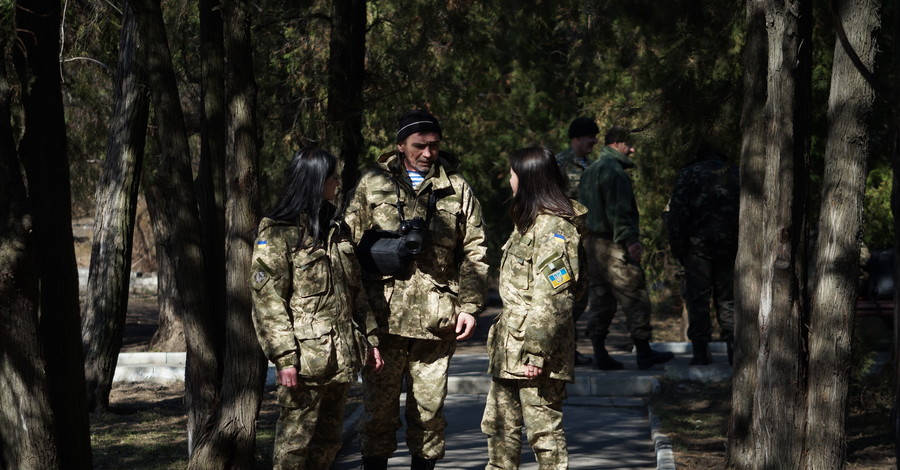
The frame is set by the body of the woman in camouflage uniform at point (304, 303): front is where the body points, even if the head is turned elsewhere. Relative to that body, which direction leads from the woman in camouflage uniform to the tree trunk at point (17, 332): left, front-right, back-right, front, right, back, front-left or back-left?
back-right

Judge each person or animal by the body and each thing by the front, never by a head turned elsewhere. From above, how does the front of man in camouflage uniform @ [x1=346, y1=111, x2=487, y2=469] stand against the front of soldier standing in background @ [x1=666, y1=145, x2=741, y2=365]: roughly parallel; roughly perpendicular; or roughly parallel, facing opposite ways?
roughly parallel, facing opposite ways

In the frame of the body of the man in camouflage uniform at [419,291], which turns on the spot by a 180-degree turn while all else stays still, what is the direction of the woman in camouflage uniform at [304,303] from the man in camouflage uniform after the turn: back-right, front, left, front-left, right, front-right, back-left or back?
back-left

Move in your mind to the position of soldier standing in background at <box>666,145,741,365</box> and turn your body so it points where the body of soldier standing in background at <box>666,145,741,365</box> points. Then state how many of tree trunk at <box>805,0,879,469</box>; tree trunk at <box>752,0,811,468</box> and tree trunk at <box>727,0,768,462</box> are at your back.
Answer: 3

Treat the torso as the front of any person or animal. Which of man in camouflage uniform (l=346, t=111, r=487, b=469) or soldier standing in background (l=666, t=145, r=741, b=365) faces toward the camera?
the man in camouflage uniform

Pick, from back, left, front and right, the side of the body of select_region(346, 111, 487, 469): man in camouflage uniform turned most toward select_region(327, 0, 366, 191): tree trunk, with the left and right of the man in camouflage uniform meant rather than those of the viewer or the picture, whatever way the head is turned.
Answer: back

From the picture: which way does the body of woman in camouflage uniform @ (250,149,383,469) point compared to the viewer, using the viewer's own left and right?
facing the viewer and to the right of the viewer

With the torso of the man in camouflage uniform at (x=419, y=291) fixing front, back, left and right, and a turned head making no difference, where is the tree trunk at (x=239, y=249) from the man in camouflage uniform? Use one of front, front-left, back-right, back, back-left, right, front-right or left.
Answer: right

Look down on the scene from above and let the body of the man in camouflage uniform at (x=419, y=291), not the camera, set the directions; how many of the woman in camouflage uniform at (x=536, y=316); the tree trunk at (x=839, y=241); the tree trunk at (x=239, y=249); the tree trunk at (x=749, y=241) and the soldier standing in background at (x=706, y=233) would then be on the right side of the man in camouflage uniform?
1

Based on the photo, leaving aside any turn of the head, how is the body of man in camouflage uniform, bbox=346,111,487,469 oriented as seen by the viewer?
toward the camera

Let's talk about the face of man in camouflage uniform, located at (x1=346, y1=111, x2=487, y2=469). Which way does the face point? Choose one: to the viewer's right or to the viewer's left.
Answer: to the viewer's right

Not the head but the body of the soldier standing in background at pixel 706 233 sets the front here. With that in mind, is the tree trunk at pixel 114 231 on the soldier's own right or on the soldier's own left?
on the soldier's own left

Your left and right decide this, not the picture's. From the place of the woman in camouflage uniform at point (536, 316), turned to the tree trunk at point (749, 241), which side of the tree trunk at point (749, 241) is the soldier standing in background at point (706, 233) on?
left

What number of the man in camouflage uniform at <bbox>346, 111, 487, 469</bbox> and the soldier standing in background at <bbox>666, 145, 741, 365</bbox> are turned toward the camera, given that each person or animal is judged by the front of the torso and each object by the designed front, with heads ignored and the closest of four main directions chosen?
1

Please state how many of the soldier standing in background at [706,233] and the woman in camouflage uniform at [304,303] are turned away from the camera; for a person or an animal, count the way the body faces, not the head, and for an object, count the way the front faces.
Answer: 1

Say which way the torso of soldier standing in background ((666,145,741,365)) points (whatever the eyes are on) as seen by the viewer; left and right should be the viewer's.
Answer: facing away from the viewer

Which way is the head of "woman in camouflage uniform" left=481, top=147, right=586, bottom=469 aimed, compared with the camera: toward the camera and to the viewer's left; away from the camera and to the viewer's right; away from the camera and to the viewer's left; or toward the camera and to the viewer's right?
away from the camera and to the viewer's left
